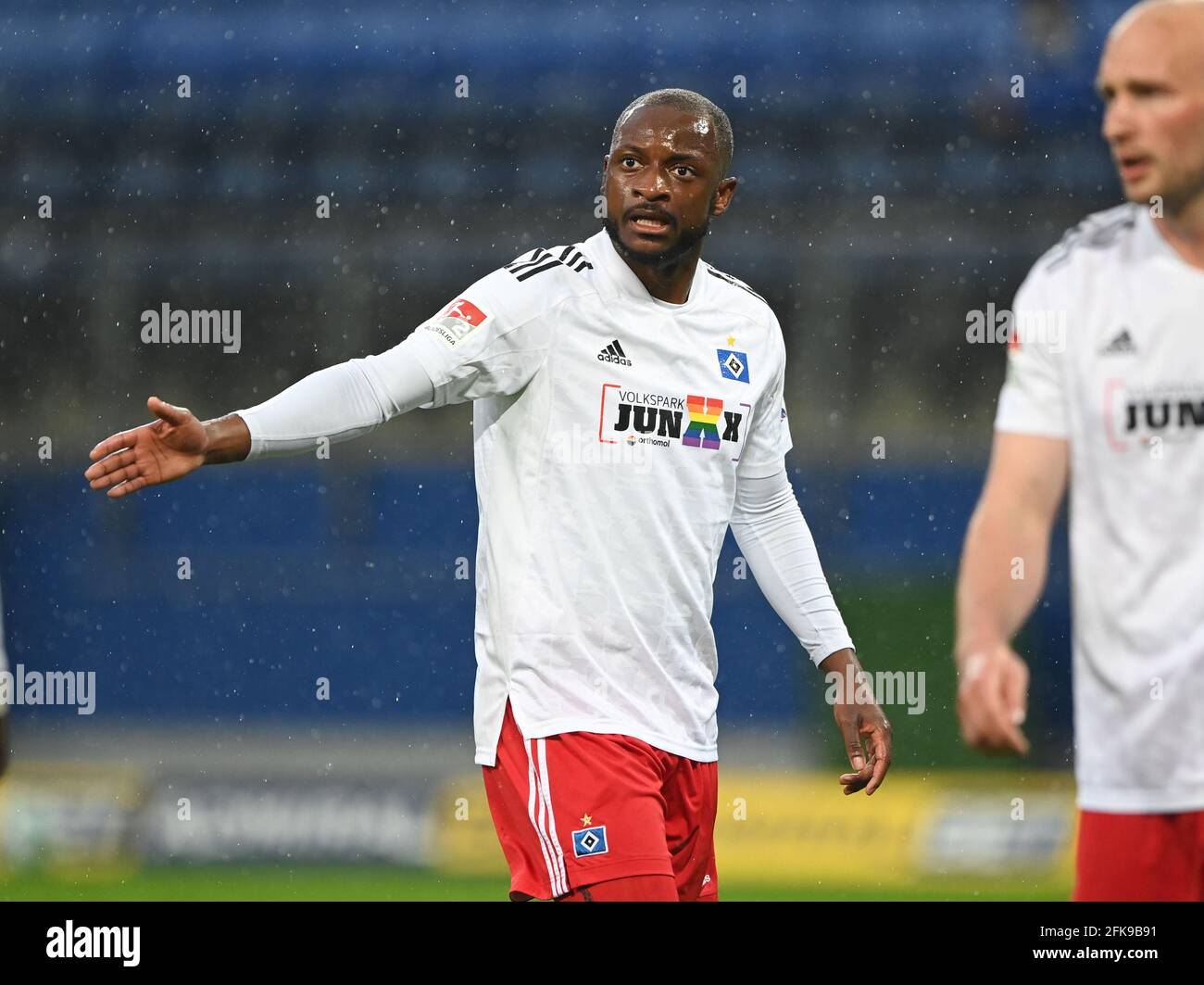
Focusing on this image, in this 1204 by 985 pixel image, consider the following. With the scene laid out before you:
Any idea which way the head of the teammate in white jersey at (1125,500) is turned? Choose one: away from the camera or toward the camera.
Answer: toward the camera

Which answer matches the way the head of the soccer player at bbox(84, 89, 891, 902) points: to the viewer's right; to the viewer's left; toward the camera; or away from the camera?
toward the camera

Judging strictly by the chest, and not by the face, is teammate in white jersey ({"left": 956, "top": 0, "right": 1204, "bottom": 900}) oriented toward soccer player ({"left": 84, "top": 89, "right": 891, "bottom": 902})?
no

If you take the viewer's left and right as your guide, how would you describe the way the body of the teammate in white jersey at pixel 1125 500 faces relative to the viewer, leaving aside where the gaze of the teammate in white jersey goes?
facing the viewer
